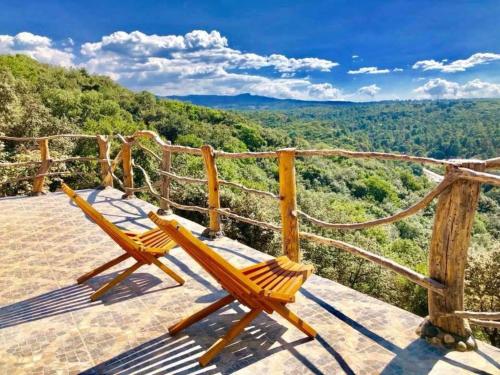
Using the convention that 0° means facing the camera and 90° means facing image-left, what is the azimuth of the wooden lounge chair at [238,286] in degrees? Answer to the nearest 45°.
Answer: approximately 225°
